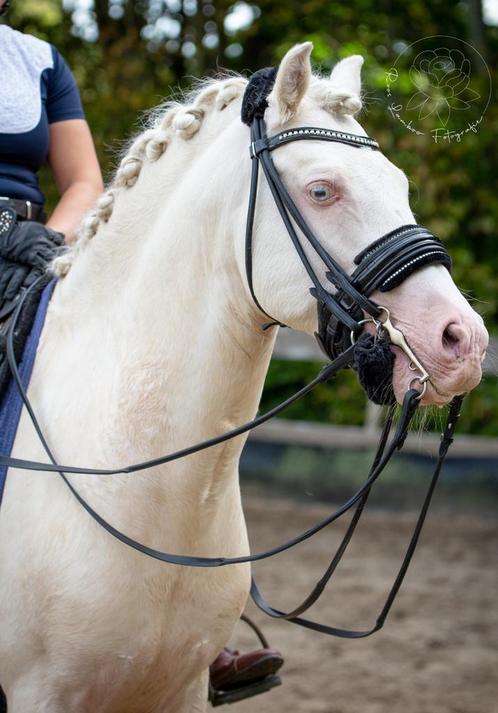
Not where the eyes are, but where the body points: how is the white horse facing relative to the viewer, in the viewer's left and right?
facing the viewer and to the right of the viewer
